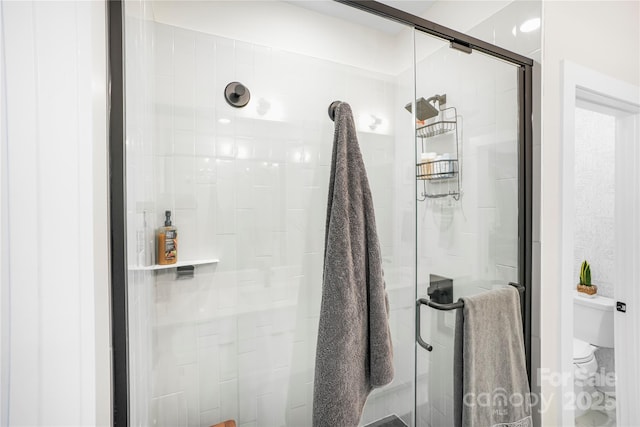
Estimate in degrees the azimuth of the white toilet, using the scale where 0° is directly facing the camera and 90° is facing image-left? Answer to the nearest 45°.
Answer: approximately 45°

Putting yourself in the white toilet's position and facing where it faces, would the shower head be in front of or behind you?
in front
